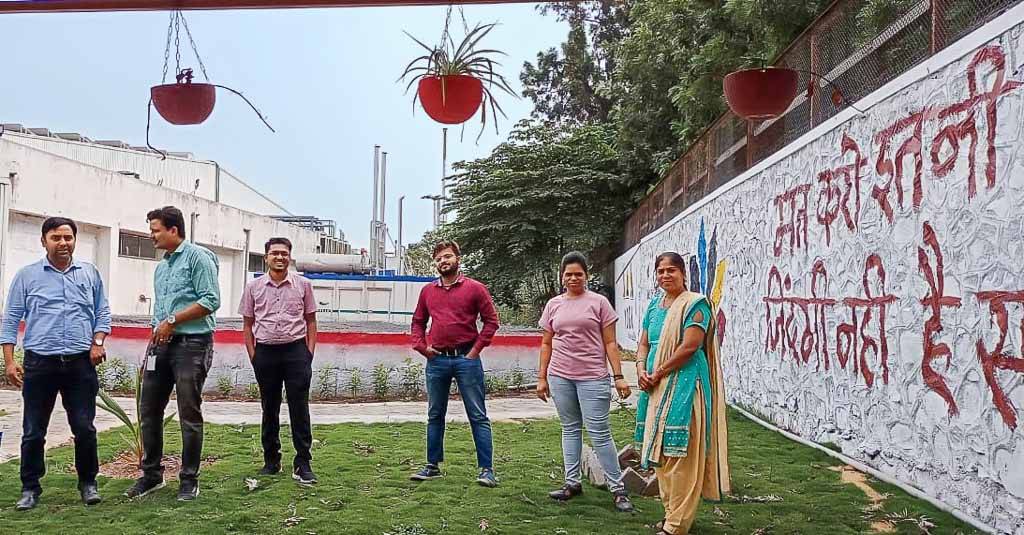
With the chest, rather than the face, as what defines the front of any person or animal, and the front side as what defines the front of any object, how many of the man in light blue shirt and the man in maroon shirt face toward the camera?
2

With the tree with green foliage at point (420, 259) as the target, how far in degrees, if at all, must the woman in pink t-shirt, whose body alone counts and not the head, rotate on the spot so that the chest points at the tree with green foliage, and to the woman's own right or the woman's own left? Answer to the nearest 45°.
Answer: approximately 180°

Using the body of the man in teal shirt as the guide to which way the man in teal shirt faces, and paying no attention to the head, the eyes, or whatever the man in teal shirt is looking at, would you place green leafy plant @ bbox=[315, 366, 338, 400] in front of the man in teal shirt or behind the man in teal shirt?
behind

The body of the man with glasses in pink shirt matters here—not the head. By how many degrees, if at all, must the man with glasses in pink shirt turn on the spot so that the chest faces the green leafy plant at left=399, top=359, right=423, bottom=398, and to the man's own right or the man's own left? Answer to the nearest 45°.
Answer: approximately 180°

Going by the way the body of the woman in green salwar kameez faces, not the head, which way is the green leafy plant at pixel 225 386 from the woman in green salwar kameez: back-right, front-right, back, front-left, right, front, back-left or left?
right

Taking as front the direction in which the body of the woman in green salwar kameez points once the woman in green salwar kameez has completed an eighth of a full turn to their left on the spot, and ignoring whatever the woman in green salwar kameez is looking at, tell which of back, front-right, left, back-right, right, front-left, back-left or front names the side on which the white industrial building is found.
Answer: back-right

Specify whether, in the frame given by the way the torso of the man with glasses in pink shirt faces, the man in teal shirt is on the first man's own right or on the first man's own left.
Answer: on the first man's own right

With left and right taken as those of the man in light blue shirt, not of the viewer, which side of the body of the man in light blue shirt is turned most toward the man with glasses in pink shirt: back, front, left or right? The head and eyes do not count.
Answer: left

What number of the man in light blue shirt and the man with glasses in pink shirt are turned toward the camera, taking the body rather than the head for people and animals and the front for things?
2
